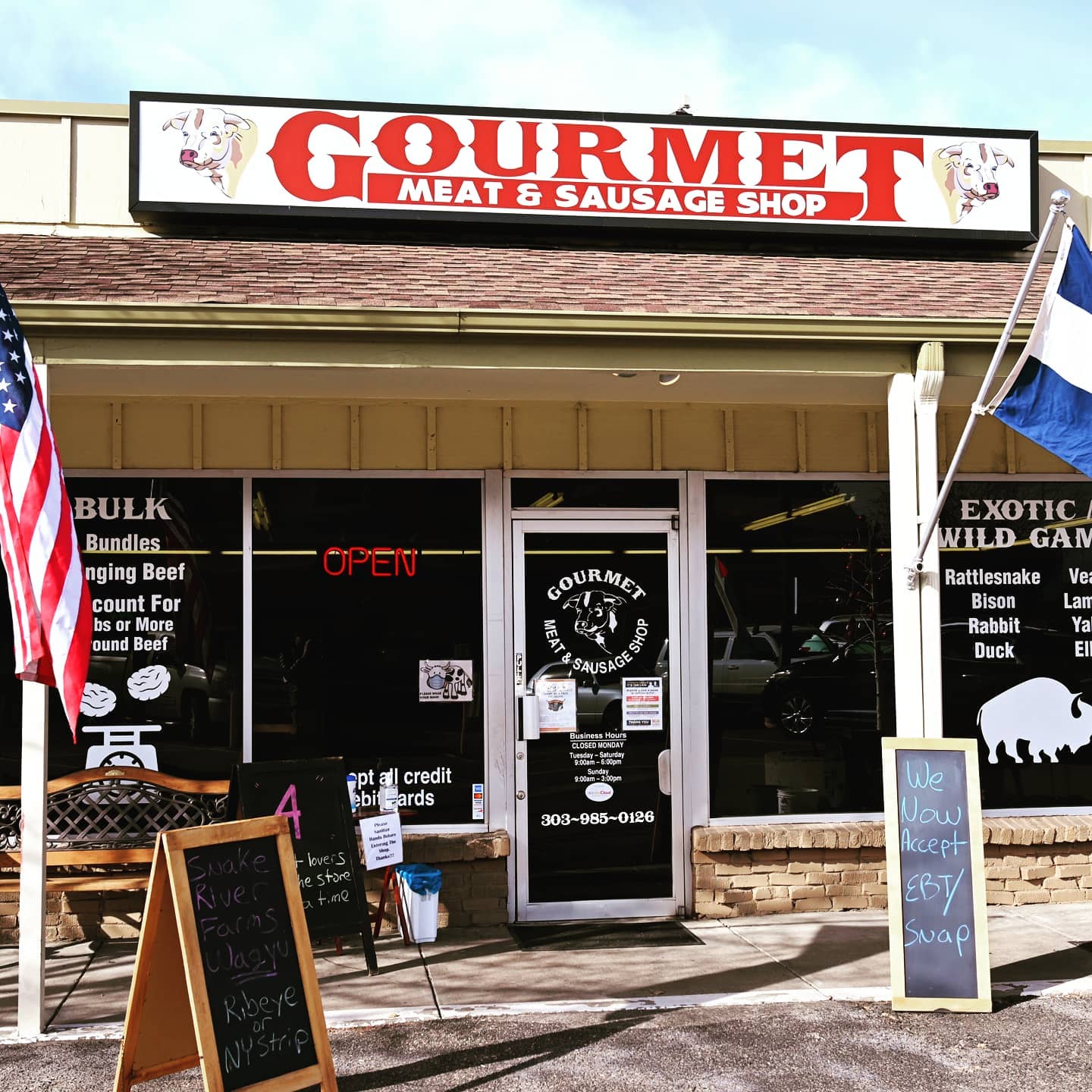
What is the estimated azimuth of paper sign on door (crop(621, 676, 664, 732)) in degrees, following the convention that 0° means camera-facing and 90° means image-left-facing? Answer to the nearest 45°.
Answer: approximately 0°

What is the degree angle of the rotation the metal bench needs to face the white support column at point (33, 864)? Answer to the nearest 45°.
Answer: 0° — it already faces it

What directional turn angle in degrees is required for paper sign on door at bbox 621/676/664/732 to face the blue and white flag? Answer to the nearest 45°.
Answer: approximately 45° to its left

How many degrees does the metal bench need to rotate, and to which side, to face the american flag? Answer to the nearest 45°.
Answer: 0° — it already faces it

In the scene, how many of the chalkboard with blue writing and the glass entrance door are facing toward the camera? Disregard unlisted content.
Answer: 2

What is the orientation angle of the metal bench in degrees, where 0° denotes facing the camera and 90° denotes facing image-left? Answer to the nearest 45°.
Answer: approximately 0°

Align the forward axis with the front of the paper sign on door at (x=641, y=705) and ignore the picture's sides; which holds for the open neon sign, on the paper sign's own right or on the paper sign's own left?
on the paper sign's own right
